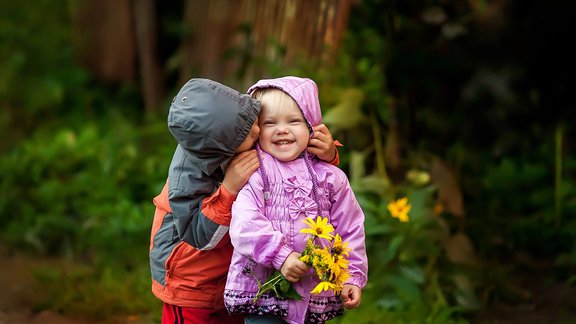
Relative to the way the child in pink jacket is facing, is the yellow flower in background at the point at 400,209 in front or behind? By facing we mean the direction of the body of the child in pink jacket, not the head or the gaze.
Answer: behind

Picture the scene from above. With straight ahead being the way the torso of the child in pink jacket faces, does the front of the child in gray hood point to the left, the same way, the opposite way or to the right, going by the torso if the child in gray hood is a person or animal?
to the left

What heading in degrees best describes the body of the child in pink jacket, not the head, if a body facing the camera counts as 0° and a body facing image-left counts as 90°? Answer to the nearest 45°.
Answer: approximately 0°

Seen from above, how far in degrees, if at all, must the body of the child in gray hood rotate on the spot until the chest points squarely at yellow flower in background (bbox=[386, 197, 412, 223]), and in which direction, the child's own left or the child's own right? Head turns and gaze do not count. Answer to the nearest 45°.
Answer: approximately 45° to the child's own left

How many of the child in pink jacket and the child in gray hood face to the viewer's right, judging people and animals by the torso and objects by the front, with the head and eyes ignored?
1

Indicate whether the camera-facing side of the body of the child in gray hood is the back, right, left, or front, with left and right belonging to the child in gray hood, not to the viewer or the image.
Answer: right

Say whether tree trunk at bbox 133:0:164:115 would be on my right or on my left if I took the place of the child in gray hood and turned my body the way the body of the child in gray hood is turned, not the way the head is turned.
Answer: on my left

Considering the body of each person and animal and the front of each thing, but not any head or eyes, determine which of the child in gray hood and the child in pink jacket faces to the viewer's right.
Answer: the child in gray hood

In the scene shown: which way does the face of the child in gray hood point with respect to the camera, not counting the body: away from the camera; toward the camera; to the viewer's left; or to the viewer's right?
to the viewer's right
